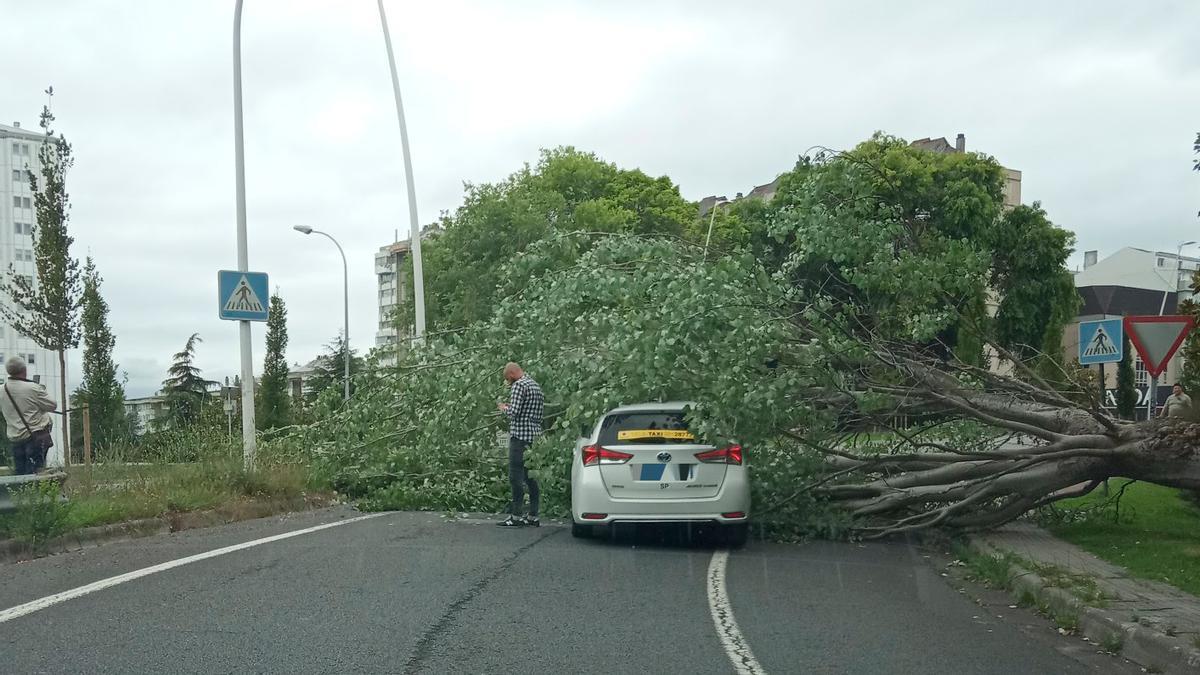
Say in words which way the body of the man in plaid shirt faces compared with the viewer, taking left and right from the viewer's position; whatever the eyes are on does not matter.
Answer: facing to the left of the viewer

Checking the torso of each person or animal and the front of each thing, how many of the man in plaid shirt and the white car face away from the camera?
1

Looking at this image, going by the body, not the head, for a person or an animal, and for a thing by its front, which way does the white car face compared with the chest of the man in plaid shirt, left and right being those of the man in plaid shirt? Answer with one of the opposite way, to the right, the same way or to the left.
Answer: to the right

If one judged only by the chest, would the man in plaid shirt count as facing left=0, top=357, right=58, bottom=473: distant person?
yes

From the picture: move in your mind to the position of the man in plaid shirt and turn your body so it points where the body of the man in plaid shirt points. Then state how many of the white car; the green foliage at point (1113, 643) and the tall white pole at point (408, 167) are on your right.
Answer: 1

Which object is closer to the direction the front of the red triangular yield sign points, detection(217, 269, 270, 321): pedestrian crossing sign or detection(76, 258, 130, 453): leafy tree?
the pedestrian crossing sign

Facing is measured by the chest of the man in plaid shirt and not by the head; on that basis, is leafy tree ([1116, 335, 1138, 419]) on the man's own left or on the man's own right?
on the man's own right

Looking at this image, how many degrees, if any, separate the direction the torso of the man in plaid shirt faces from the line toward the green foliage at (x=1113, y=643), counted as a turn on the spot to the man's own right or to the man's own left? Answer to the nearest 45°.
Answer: approximately 135° to the man's own left

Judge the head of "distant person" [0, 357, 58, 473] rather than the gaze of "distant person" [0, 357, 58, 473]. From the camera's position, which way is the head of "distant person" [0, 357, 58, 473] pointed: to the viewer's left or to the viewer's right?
to the viewer's right

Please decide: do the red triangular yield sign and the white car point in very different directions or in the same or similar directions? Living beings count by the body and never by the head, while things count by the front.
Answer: very different directions

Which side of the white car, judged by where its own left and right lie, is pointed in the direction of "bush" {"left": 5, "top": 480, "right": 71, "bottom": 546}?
left

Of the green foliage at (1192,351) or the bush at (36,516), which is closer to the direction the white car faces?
the green foliage

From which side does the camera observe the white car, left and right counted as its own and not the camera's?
back

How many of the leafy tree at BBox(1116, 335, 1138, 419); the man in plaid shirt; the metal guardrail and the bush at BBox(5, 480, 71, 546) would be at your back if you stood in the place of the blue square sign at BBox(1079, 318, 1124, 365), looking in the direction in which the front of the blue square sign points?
1
